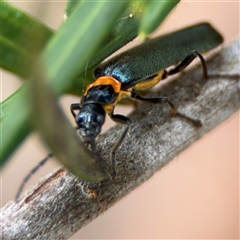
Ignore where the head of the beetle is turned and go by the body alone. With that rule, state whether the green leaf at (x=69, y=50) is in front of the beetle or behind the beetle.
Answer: in front

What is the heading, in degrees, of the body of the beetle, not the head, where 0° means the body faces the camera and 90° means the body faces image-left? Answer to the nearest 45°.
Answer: approximately 45°
